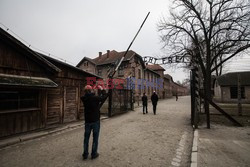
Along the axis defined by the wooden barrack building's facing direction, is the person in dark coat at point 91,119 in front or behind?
in front

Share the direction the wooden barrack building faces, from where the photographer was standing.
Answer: facing the viewer and to the right of the viewer
